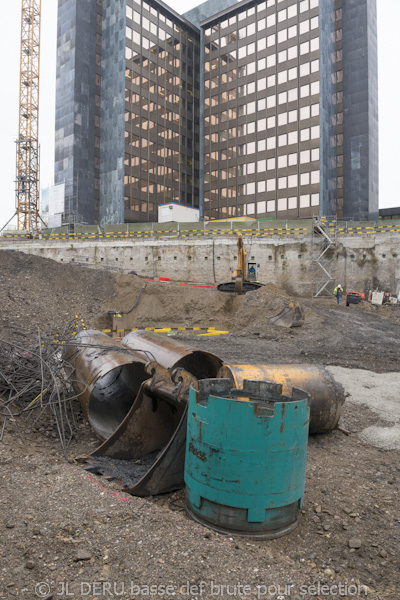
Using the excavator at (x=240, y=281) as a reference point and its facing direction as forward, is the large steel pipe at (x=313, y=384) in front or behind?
in front

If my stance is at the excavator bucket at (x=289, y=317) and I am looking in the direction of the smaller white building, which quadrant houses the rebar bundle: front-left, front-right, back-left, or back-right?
back-left

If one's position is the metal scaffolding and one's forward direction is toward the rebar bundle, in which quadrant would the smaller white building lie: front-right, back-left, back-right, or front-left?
back-right

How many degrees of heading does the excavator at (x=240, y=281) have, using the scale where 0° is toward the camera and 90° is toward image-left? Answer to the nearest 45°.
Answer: approximately 0°

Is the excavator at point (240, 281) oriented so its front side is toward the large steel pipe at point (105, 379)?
yes

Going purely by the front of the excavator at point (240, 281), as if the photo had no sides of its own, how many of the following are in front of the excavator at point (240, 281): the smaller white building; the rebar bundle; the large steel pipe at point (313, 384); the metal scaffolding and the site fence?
2

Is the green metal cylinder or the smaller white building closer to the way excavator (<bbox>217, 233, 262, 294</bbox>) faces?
the green metal cylinder

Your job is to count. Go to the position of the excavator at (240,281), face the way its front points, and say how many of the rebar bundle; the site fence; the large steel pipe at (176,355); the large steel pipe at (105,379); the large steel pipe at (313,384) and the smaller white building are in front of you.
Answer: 4
